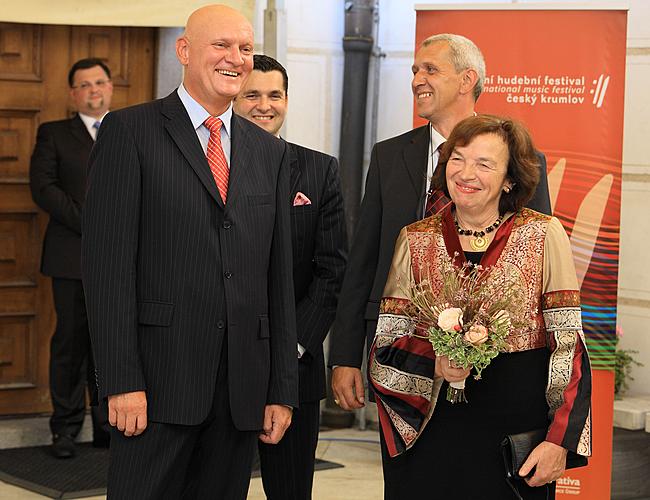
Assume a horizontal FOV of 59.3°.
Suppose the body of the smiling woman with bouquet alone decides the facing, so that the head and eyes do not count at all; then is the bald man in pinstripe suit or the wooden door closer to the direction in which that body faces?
the bald man in pinstripe suit

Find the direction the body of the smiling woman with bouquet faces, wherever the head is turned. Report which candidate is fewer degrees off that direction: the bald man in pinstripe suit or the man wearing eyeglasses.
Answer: the bald man in pinstripe suit

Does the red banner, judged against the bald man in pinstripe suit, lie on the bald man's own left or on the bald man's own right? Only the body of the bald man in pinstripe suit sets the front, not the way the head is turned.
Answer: on the bald man's own left

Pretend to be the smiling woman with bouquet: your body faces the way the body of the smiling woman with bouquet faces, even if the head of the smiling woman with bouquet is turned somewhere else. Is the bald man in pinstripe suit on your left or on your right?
on your right

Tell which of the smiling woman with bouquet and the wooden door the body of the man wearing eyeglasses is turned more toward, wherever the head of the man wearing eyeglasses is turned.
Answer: the smiling woman with bouquet

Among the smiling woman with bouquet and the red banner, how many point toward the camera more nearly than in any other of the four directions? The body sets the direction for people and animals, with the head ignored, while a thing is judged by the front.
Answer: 2

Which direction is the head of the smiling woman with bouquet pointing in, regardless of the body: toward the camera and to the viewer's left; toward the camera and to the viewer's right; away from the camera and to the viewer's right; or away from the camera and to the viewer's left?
toward the camera and to the viewer's left

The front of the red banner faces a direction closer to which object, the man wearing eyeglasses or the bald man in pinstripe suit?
the bald man in pinstripe suit

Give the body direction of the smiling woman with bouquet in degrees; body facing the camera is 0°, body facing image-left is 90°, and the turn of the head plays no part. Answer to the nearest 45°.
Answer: approximately 0°

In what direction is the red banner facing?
toward the camera

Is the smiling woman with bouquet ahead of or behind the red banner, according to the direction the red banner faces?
ahead

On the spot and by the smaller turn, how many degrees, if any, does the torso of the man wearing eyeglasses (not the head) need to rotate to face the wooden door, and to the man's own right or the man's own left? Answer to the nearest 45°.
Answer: approximately 180°

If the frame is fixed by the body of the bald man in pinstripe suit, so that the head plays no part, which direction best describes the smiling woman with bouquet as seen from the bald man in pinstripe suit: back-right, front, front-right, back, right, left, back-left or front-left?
front-left
